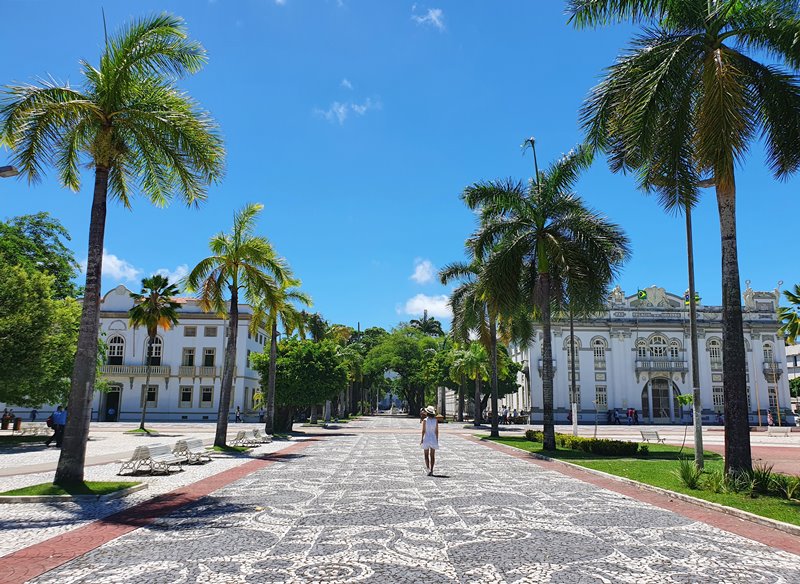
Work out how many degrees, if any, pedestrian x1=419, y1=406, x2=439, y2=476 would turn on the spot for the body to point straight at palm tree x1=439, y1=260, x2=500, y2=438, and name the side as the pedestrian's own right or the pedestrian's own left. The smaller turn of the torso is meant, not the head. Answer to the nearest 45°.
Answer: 0° — they already face it

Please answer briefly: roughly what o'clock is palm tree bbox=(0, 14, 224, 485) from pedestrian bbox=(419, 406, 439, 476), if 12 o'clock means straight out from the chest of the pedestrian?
The palm tree is roughly at 8 o'clock from the pedestrian.

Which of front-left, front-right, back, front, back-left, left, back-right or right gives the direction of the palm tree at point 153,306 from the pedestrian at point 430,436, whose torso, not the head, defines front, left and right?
front-left

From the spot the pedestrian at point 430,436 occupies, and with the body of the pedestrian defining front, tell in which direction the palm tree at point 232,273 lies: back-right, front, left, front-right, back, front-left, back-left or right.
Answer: front-left

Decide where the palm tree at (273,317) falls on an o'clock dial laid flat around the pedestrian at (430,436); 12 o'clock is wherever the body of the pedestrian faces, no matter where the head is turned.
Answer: The palm tree is roughly at 11 o'clock from the pedestrian.

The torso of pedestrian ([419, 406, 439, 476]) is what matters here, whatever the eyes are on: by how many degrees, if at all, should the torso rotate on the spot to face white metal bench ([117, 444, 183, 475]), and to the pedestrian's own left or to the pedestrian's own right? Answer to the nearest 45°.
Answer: approximately 90° to the pedestrian's own left

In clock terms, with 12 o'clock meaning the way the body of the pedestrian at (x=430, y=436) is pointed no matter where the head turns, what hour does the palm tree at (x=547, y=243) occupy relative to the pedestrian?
The palm tree is roughly at 1 o'clock from the pedestrian.

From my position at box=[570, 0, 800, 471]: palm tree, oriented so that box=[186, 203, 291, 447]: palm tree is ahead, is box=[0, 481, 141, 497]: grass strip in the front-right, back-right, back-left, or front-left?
front-left

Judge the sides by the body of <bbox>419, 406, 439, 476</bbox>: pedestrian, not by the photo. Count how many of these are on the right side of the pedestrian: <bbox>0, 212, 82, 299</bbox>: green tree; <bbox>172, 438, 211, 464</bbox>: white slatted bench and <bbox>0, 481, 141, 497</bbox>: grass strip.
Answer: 0

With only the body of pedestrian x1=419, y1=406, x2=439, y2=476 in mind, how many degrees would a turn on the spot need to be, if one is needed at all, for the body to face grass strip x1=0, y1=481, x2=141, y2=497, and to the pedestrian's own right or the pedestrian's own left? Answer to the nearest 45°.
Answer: approximately 135° to the pedestrian's own left

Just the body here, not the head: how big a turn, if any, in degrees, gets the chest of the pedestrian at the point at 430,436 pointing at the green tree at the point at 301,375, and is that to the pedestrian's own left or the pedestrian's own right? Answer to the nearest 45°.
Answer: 0° — they already face it

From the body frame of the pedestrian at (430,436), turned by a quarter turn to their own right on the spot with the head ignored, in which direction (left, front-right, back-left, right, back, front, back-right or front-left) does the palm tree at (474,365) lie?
left

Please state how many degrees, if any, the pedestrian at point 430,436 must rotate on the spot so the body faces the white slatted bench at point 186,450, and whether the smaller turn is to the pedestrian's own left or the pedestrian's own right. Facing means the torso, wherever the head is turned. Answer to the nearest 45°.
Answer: approximately 90° to the pedestrian's own left

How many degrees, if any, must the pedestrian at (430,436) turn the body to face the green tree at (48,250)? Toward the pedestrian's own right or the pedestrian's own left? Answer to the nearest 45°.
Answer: approximately 45° to the pedestrian's own left

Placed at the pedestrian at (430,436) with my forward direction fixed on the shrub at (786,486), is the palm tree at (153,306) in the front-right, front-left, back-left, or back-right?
back-left

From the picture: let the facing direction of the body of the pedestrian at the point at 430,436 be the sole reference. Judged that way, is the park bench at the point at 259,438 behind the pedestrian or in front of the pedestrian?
in front

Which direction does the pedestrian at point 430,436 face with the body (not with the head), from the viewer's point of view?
away from the camera

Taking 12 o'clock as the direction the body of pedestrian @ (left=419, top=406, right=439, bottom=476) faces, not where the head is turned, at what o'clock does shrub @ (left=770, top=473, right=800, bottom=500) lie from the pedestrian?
The shrub is roughly at 4 o'clock from the pedestrian.
